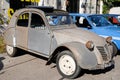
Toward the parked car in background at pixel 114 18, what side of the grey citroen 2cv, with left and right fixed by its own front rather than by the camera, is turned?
left

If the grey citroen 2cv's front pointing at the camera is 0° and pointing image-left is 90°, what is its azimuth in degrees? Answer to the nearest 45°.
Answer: approximately 315°

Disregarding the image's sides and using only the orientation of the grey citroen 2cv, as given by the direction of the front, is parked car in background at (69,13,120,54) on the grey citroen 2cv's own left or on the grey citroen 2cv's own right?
on the grey citroen 2cv's own left
